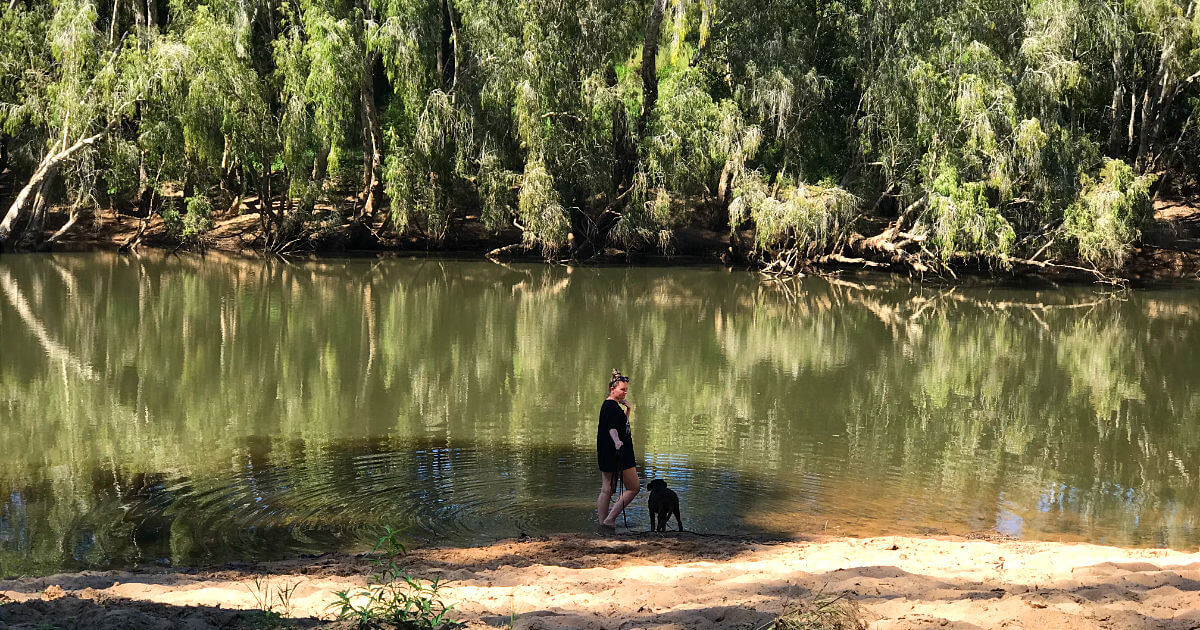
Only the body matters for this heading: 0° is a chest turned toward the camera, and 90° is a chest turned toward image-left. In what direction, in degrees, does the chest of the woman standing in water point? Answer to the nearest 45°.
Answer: approximately 270°

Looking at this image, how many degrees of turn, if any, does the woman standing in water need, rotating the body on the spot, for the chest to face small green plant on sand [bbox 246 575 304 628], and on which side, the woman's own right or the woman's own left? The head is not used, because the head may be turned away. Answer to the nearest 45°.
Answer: approximately 135° to the woman's own right

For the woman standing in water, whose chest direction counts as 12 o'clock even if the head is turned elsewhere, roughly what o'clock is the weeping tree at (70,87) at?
The weeping tree is roughly at 8 o'clock from the woman standing in water.
